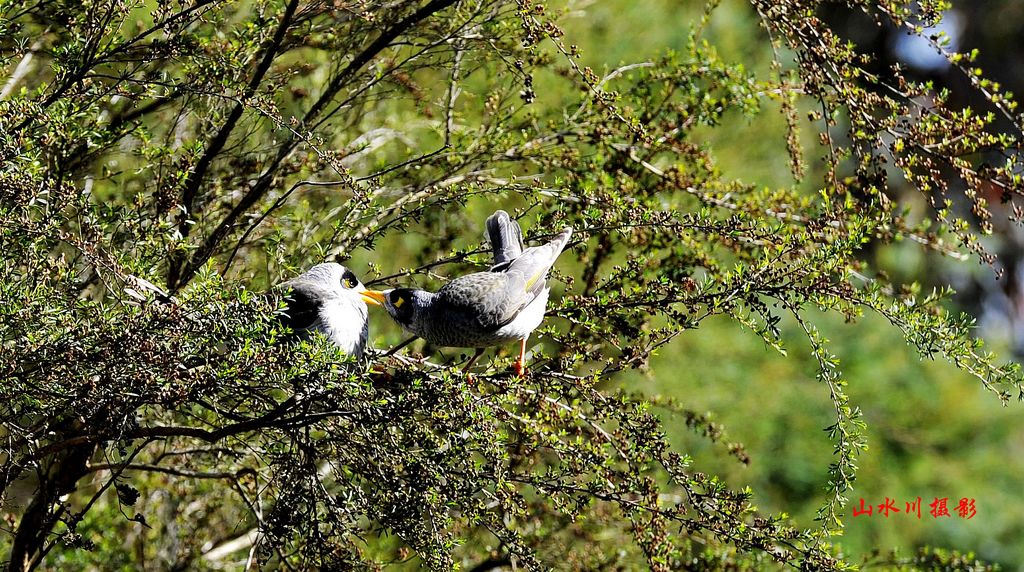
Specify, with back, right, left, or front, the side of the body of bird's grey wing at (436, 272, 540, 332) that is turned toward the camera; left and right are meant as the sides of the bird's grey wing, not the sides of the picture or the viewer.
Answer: left

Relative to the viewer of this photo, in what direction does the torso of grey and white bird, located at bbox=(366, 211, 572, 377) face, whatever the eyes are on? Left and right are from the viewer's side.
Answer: facing to the left of the viewer
